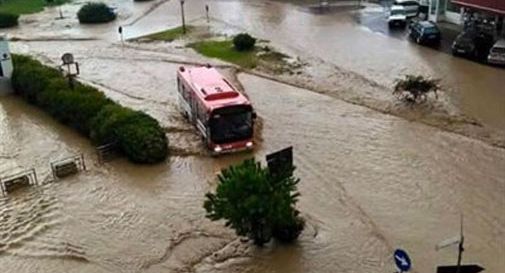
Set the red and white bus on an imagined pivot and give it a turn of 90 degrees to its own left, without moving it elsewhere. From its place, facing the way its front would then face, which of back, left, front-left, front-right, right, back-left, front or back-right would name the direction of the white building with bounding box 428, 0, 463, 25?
front

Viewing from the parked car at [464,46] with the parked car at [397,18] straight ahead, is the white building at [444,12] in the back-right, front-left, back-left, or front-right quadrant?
front-right

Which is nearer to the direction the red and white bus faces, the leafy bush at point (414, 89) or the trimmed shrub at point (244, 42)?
the leafy bush

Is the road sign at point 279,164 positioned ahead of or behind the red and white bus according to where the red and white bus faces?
ahead

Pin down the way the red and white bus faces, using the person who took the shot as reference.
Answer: facing the viewer and to the right of the viewer

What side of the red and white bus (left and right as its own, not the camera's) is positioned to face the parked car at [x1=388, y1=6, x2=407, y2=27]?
left

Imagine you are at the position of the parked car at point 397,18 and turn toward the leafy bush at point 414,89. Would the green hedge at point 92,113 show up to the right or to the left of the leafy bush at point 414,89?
right

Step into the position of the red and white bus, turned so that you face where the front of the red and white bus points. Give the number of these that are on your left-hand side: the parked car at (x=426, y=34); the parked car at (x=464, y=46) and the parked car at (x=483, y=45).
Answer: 3

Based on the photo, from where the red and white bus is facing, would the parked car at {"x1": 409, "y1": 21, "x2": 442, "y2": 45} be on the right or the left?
on its left

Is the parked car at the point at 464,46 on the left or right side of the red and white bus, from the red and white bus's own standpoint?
on its left

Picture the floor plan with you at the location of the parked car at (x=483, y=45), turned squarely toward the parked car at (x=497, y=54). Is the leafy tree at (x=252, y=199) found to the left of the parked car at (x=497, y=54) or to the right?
right

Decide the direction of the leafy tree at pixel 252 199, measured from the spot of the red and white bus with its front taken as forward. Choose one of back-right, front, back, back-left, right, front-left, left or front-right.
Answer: front-right

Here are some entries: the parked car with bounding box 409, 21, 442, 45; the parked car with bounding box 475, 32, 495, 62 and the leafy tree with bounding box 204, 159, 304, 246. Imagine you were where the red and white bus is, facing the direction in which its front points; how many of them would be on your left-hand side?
2

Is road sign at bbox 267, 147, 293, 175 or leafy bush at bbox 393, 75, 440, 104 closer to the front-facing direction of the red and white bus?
the road sign
